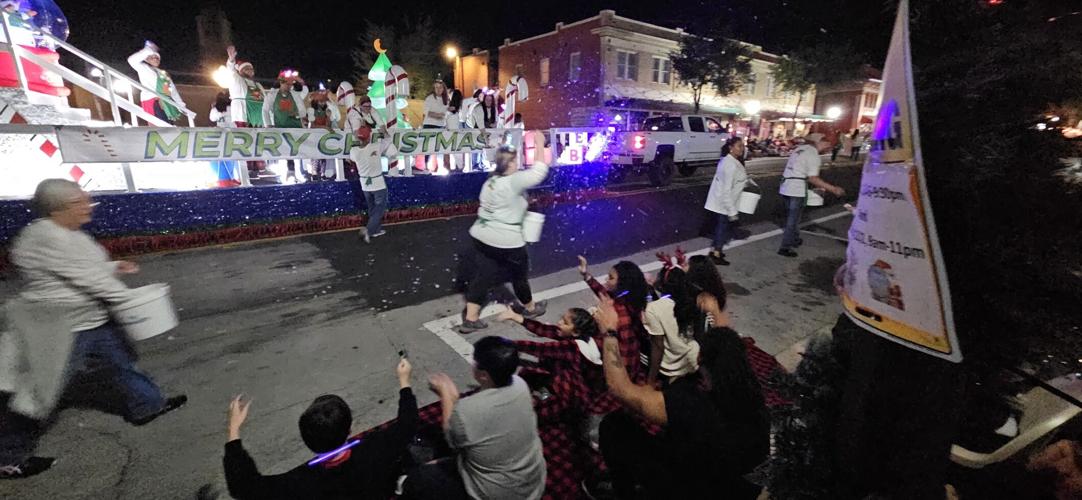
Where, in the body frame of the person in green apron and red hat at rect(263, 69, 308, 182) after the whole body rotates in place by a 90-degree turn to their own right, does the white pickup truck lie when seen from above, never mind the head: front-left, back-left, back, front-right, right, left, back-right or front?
back

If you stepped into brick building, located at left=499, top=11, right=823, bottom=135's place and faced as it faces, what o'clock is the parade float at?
The parade float is roughly at 2 o'clock from the brick building.

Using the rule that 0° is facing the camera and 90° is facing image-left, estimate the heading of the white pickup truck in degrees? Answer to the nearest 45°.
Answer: approximately 225°

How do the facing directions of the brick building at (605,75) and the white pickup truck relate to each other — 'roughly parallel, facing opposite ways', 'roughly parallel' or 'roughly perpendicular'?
roughly perpendicular

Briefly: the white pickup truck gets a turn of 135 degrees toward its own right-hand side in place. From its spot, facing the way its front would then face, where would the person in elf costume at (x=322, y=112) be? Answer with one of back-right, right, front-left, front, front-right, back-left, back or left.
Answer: front-right

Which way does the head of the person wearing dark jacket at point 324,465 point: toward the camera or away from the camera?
away from the camera

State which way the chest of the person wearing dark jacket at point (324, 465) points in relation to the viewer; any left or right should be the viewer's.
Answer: facing away from the viewer

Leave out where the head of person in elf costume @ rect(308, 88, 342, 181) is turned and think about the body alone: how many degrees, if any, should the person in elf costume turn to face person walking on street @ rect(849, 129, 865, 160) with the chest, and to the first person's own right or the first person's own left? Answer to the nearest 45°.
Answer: approximately 90° to the first person's own left

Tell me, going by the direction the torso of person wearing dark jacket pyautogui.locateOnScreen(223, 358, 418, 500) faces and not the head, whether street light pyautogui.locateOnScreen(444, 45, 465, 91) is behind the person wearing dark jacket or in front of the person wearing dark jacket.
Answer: in front
